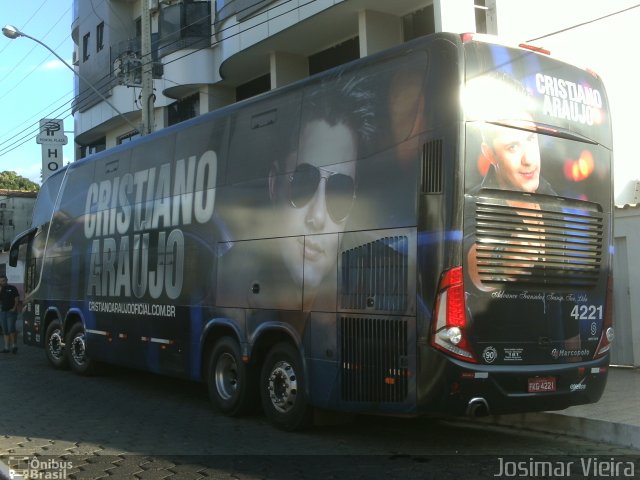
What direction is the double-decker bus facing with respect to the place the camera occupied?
facing away from the viewer and to the left of the viewer

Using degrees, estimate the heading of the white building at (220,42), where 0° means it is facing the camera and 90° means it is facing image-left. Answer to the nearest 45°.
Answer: approximately 45°

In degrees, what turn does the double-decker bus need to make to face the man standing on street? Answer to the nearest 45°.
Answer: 0° — it already faces them

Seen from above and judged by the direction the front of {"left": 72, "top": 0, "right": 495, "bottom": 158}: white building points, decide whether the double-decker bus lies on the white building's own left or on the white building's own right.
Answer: on the white building's own left

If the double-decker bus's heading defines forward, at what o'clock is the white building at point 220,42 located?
The white building is roughly at 1 o'clock from the double-decker bus.

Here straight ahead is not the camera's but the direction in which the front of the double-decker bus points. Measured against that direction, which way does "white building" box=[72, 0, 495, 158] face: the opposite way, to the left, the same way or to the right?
to the left
